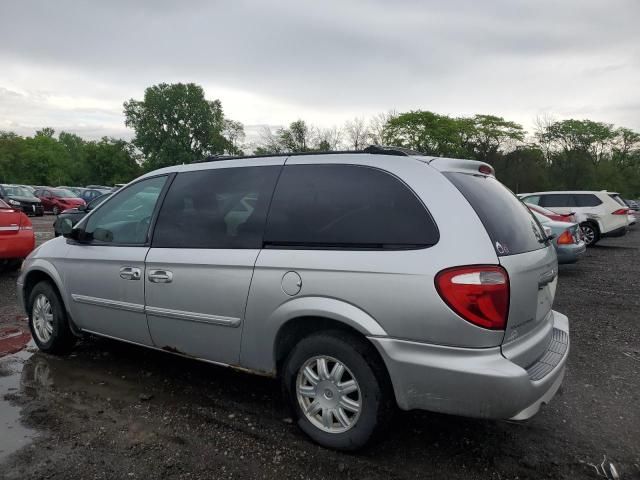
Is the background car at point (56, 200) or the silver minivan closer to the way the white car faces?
the background car

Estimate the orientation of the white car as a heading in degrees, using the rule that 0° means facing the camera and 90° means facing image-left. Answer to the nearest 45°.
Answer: approximately 135°

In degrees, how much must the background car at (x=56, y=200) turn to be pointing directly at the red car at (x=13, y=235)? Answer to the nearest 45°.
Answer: approximately 45° to its right

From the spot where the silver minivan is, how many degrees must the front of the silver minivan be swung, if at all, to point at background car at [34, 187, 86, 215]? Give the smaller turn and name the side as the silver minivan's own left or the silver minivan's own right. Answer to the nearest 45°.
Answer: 0° — it already faces it

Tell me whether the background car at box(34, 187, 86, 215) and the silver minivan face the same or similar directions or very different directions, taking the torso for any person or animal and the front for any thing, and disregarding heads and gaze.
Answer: very different directions

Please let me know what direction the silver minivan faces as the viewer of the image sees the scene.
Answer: facing away from the viewer and to the left of the viewer

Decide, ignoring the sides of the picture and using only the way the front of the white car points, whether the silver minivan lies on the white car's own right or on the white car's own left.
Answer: on the white car's own left

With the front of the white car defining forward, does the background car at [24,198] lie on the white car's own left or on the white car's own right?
on the white car's own left

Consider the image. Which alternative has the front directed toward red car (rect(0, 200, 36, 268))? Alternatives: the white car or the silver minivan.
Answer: the silver minivan
